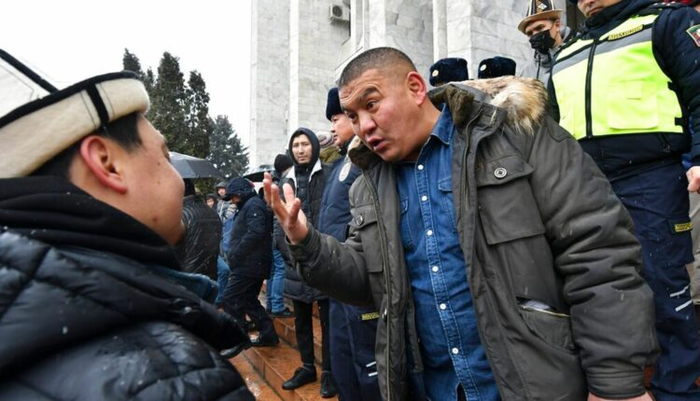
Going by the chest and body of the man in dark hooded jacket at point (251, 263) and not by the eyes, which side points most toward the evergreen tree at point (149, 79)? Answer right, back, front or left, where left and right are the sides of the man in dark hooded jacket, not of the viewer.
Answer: right

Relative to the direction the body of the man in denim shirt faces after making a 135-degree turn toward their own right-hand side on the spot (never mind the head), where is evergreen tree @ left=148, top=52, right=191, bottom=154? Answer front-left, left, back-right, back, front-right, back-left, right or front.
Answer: front-left

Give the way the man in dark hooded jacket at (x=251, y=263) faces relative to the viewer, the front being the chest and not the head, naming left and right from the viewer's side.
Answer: facing to the left of the viewer

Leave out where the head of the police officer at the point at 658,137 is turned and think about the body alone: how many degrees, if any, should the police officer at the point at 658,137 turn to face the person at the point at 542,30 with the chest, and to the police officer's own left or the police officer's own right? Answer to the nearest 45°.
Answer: approximately 90° to the police officer's own right

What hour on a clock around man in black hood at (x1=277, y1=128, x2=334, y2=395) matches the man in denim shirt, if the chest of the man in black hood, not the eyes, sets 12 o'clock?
The man in denim shirt is roughly at 10 o'clock from the man in black hood.

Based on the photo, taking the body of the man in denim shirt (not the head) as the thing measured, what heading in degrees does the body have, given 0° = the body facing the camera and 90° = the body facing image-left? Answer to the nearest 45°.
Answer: approximately 45°

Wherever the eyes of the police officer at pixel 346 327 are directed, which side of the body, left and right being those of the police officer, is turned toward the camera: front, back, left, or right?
left

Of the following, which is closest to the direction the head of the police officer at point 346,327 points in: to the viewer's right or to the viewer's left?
to the viewer's left

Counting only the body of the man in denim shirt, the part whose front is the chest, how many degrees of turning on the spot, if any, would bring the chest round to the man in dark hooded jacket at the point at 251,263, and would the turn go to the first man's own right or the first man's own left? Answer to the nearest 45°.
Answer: approximately 90° to the first man's own right
